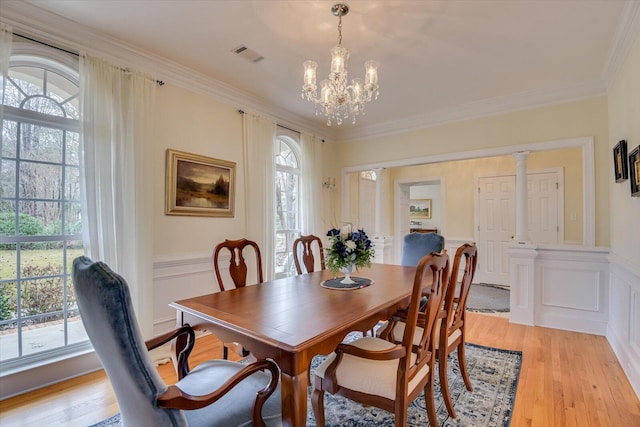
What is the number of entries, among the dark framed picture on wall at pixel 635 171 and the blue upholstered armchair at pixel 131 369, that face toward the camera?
0

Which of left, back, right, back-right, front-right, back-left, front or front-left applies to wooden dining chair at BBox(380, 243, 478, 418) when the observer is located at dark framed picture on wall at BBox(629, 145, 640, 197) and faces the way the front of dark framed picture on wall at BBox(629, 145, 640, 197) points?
front-left

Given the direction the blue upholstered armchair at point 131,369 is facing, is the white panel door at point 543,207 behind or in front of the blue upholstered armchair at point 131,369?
in front

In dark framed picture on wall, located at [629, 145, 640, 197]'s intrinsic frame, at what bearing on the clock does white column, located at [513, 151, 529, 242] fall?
The white column is roughly at 2 o'clock from the dark framed picture on wall.

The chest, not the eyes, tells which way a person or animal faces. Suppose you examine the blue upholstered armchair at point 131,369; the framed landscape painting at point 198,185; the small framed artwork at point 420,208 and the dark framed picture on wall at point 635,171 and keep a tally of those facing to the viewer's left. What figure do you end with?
1

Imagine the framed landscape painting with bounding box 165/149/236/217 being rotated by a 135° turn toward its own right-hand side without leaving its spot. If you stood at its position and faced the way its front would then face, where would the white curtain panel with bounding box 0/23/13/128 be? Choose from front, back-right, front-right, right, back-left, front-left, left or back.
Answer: front-left

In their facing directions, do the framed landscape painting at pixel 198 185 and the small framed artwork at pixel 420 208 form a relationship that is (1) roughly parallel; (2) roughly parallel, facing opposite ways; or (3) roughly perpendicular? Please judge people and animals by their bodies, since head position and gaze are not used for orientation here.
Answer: roughly perpendicular

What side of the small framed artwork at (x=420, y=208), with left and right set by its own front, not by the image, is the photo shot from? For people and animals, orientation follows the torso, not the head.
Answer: front

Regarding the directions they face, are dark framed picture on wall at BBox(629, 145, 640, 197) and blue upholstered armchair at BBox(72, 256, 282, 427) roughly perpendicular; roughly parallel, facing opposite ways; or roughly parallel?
roughly perpendicular

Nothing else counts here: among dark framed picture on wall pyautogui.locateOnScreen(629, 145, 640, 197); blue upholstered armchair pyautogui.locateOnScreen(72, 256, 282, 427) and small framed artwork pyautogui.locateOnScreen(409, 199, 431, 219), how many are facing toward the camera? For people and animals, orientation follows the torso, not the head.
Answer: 1

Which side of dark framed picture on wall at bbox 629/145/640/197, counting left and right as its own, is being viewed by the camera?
left

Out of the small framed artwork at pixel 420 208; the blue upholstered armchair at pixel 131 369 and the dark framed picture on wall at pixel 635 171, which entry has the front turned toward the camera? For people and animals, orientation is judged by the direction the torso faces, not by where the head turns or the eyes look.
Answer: the small framed artwork

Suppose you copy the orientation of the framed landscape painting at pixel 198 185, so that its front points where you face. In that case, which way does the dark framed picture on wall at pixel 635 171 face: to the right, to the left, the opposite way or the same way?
the opposite way

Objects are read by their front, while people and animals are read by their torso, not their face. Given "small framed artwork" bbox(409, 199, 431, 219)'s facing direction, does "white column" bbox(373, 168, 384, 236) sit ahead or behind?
ahead

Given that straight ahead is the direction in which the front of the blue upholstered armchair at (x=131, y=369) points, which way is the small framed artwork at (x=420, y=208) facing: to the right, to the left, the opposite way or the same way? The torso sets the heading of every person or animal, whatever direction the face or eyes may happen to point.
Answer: the opposite way
